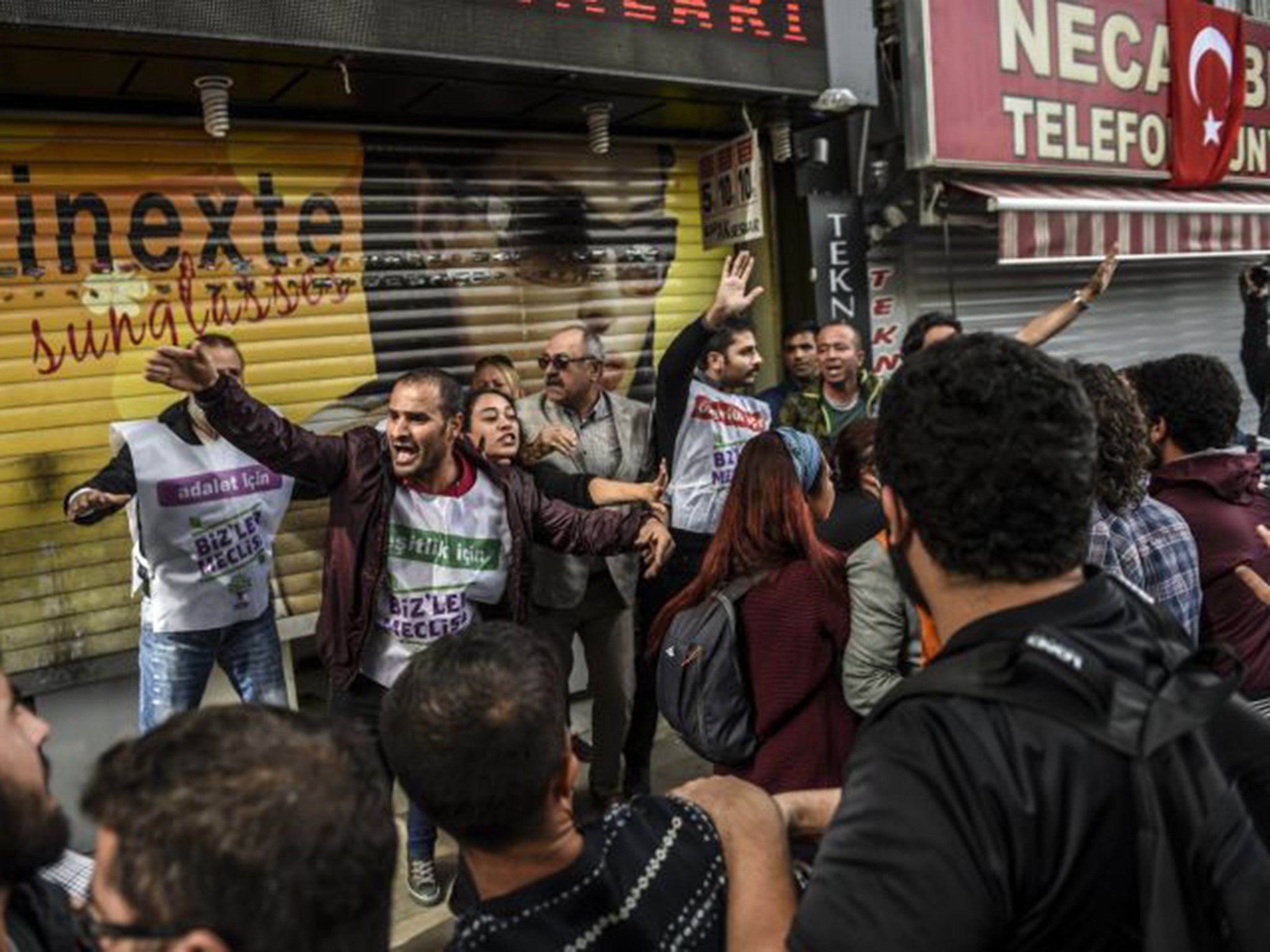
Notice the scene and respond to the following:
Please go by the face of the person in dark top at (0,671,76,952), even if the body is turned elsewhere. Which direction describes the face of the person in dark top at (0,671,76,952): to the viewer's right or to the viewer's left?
to the viewer's right

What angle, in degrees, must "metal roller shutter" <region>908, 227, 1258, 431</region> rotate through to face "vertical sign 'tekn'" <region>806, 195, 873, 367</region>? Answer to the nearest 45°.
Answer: approximately 45° to its right

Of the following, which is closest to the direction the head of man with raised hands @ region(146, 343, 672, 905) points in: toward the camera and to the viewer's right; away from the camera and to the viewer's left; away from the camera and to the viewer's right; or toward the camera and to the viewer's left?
toward the camera and to the viewer's left

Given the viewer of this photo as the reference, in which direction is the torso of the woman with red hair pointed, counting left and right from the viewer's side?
facing away from the viewer and to the right of the viewer

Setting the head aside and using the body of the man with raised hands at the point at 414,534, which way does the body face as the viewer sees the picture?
toward the camera

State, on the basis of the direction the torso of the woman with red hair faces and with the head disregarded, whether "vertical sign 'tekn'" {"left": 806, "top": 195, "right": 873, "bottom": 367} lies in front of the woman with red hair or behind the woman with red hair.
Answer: in front

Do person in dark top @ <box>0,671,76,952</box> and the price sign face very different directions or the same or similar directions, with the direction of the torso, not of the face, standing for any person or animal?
very different directions

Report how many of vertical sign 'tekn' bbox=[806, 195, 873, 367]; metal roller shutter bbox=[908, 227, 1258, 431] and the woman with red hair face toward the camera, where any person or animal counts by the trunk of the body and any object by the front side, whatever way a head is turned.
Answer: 2

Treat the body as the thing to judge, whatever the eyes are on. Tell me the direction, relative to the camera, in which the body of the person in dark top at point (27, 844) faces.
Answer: to the viewer's right

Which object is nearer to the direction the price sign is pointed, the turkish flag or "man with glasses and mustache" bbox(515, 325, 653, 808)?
the man with glasses and mustache

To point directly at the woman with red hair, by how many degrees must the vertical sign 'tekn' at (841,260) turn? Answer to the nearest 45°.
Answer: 0° — it already faces them

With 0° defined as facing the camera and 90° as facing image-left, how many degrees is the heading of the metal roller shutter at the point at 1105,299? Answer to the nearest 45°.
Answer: approximately 0°

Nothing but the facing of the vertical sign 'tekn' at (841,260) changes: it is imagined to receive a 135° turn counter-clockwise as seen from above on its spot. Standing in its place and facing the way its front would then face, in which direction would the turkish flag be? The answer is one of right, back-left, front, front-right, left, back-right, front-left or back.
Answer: front

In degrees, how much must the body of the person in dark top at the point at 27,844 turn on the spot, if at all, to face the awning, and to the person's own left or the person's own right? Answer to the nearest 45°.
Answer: approximately 45° to the person's own left

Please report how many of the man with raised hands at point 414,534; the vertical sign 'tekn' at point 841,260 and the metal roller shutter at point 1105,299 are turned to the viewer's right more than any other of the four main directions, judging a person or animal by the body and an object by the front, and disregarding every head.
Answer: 0
